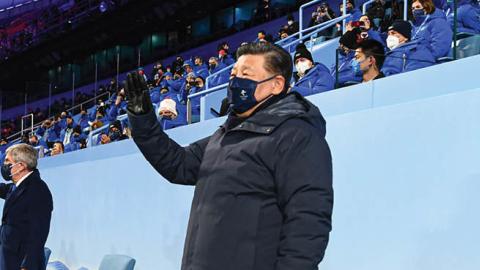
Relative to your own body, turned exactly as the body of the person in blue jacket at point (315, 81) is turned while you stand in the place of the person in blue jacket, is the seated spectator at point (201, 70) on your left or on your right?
on your right

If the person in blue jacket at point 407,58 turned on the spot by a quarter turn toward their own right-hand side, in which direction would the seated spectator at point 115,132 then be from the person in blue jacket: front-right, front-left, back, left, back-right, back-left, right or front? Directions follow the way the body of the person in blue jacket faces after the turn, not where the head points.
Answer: front

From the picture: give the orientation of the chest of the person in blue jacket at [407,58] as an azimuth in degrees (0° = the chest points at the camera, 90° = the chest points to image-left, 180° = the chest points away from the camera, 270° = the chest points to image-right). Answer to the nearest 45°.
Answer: approximately 45°

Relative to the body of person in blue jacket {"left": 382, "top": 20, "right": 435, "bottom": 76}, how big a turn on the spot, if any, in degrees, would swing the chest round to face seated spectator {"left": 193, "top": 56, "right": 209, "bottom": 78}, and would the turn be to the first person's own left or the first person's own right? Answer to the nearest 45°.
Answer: approximately 90° to the first person's own right

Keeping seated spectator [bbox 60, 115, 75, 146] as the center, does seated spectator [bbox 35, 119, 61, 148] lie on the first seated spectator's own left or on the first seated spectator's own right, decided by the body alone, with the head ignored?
on the first seated spectator's own right

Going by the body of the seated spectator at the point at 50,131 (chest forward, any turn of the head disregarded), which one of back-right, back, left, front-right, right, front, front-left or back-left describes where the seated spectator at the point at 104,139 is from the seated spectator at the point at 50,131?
front-left

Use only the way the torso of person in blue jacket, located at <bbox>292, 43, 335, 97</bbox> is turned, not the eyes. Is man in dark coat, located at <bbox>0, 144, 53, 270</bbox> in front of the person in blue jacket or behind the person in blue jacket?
in front

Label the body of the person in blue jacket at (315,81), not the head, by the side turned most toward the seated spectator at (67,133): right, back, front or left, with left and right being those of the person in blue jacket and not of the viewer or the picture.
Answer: right

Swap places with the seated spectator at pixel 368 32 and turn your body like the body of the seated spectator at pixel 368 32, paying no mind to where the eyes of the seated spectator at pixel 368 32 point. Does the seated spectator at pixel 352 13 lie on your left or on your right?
on your right

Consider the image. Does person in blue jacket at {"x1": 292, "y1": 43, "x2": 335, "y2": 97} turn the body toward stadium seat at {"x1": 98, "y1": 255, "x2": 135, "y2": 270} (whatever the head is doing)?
yes

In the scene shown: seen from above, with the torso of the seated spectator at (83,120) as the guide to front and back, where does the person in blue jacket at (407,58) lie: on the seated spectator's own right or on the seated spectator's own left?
on the seated spectator's own left
